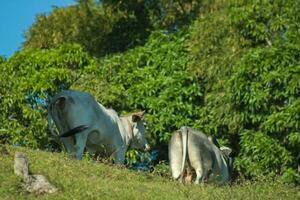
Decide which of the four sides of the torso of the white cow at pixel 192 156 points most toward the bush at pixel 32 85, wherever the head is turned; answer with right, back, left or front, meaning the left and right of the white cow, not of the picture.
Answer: left

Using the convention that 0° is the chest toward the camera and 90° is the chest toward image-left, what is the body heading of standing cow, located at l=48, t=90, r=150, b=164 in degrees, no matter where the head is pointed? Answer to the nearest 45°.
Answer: approximately 225°

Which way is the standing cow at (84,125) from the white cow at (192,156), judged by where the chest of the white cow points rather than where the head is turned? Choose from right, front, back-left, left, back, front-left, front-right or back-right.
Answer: back-left

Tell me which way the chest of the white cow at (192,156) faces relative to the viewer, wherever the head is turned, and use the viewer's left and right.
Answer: facing away from the viewer and to the right of the viewer

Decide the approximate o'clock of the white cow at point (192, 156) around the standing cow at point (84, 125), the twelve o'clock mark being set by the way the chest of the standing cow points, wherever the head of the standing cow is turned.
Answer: The white cow is roughly at 2 o'clock from the standing cow.
